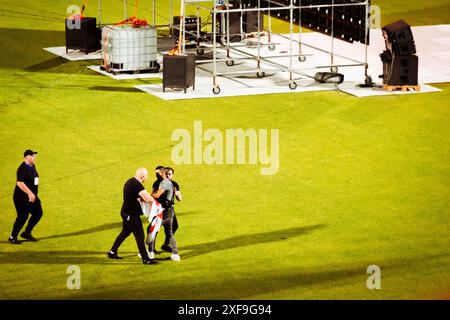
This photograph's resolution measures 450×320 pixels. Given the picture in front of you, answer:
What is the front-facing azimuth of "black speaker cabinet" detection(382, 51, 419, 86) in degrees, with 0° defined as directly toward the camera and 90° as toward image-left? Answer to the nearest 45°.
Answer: approximately 0°

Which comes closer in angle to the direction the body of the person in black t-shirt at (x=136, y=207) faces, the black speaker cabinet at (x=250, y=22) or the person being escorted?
the person being escorted

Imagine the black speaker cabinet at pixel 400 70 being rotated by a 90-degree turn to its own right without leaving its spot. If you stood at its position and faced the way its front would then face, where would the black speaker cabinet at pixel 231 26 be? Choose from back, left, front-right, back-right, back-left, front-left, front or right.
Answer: front-right

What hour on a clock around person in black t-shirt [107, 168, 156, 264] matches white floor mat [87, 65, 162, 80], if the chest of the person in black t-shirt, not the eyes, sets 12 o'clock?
The white floor mat is roughly at 9 o'clock from the person in black t-shirt.

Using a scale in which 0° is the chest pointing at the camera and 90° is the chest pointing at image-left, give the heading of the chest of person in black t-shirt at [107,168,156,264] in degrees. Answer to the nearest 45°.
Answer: approximately 270°

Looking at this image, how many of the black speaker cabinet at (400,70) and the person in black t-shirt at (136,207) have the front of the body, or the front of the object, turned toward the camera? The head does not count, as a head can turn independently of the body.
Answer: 1

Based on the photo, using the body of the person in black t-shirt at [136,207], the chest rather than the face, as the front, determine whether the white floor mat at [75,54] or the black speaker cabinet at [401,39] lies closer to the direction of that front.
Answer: the black speaker cabinet

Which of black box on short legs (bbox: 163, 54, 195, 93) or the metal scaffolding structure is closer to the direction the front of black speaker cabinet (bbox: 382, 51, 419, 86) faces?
the black box on short legs

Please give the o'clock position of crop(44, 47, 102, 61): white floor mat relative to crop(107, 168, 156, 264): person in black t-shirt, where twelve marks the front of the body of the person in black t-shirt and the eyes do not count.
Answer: The white floor mat is roughly at 9 o'clock from the person in black t-shirt.

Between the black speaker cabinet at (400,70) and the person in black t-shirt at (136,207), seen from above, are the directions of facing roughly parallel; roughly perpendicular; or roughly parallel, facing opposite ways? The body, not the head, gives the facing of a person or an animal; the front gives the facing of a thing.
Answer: roughly perpendicular
